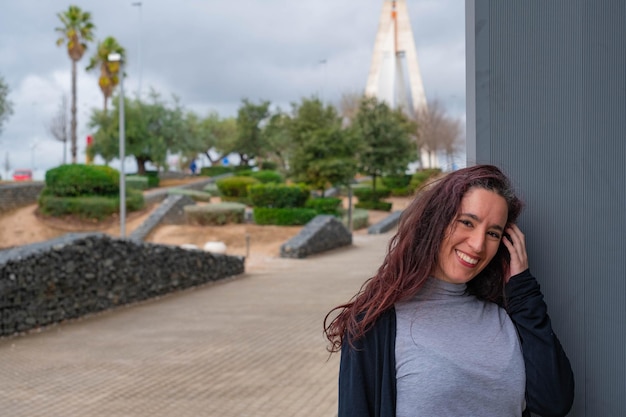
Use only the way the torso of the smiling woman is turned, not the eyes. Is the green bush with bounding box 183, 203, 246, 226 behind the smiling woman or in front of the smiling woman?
behind

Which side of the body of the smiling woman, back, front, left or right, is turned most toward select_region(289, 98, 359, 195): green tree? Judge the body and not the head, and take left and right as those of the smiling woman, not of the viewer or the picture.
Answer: back

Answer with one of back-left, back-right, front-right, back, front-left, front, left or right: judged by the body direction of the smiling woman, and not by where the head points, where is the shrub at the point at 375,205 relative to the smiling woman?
back

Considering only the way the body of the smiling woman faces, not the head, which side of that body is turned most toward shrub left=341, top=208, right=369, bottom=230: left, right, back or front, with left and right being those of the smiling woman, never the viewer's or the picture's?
back

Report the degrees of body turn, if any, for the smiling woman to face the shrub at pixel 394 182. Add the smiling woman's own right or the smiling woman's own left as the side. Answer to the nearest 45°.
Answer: approximately 180°

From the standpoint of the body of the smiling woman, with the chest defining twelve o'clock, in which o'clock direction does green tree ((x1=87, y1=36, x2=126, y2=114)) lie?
The green tree is roughly at 5 o'clock from the smiling woman.

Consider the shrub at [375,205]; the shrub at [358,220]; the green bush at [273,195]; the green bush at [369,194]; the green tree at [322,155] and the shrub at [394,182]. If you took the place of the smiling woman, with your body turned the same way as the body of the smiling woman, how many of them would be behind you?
6

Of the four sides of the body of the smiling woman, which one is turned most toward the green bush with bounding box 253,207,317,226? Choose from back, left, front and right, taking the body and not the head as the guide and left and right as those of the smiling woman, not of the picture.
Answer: back

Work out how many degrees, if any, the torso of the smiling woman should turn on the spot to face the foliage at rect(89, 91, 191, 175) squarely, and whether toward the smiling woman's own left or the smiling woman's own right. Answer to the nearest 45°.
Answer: approximately 135° to the smiling woman's own right

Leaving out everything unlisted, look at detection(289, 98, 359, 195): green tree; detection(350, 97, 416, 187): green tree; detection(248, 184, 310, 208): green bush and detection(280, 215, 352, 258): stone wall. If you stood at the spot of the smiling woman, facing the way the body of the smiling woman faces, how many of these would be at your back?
4

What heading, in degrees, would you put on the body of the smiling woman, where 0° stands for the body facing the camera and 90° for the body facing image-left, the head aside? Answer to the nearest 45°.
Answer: approximately 0°
